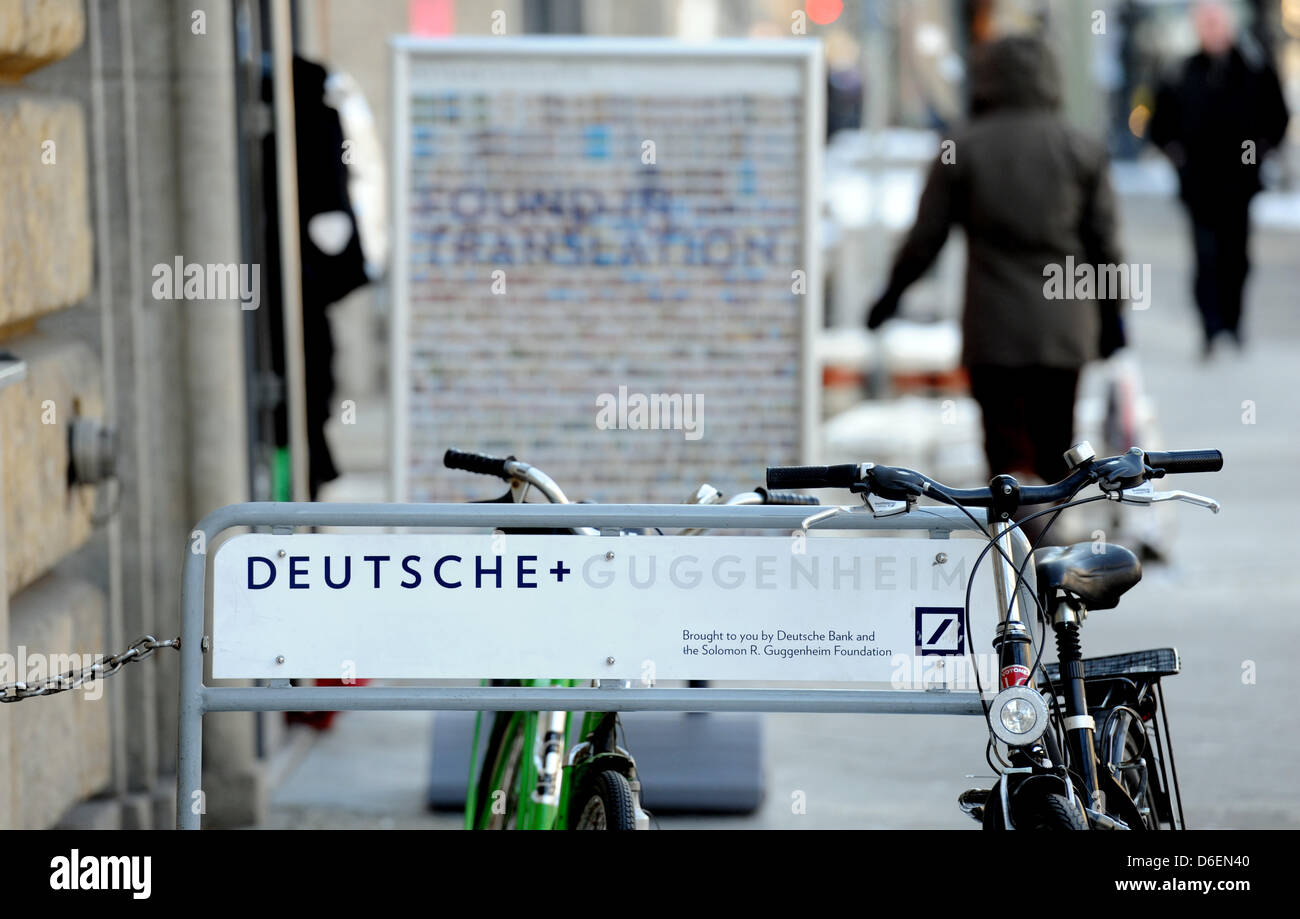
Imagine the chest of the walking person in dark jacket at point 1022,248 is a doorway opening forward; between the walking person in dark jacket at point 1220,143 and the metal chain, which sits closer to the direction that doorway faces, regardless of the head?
the walking person in dark jacket

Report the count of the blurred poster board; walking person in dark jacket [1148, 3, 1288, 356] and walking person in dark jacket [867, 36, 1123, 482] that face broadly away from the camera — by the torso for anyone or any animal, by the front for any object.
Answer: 1

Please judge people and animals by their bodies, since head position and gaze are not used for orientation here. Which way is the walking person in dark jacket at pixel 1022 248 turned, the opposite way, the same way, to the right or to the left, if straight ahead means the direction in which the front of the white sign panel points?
the opposite way

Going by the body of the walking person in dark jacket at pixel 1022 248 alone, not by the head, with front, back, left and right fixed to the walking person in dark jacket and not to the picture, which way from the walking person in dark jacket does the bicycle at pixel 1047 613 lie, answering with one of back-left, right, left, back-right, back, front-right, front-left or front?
back

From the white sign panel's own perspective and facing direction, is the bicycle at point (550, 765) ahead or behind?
behind

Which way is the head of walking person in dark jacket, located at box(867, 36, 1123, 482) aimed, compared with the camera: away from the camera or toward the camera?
away from the camera

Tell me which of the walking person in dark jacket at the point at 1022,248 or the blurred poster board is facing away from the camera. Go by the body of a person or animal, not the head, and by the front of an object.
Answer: the walking person in dark jacket

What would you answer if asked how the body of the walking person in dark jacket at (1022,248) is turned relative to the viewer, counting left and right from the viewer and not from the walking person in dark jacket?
facing away from the viewer

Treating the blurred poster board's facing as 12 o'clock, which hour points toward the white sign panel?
The white sign panel is roughly at 12 o'clock from the blurred poster board.

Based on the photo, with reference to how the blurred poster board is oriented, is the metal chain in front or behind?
in front

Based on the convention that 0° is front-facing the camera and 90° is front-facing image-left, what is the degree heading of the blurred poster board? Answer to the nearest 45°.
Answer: approximately 0°
